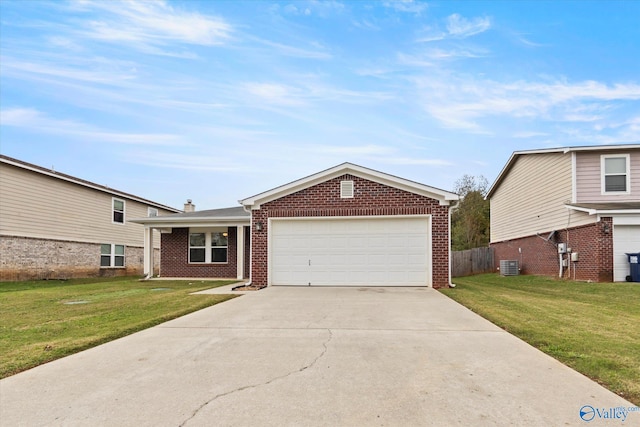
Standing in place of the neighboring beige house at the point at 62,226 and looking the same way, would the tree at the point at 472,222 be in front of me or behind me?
behind

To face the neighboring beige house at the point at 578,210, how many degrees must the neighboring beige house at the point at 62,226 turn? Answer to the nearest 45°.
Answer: approximately 90° to its left

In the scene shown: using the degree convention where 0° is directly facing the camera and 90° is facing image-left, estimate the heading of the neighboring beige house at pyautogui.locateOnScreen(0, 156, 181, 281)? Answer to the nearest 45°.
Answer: approximately 45°

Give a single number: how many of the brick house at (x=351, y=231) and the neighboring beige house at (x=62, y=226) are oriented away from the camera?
0

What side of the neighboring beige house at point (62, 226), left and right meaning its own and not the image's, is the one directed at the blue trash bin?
left

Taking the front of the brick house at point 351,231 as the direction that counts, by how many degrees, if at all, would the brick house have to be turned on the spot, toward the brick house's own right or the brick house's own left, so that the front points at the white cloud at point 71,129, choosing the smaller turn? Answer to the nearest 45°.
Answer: approximately 135° to the brick house's own right

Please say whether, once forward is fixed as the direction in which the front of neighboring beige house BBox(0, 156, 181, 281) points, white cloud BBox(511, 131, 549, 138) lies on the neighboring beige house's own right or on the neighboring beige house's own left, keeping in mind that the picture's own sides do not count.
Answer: on the neighboring beige house's own left

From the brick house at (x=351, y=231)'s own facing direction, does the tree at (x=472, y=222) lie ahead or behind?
behind
